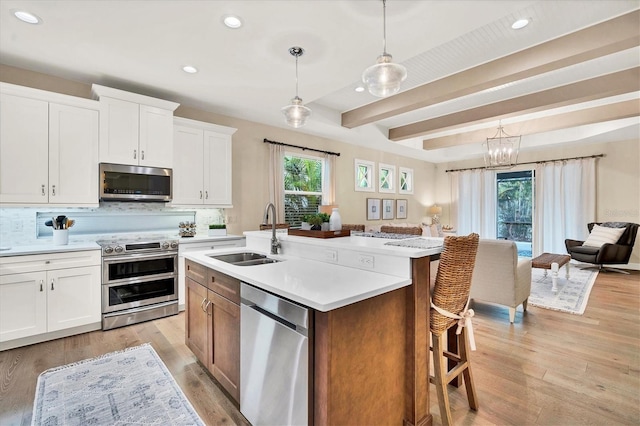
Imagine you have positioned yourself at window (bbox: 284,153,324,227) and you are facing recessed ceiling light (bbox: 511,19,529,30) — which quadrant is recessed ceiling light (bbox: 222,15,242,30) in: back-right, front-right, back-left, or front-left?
front-right

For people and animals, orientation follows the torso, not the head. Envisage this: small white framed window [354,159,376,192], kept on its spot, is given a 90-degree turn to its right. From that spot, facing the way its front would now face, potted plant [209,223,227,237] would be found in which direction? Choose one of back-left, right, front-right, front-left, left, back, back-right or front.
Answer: front

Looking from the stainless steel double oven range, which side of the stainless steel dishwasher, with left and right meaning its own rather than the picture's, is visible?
right

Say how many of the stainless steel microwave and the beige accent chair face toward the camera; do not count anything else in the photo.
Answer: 1

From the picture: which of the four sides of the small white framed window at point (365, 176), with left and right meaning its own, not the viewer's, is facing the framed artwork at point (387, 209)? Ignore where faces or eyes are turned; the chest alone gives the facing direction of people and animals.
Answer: left

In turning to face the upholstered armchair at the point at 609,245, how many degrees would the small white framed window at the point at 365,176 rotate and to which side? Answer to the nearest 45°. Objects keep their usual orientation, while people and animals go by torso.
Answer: approximately 45° to its left

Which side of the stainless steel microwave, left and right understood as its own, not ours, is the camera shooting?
front

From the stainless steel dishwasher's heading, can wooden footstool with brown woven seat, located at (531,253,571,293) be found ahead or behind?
behind

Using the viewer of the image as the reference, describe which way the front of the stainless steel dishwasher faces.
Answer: facing the viewer and to the left of the viewer

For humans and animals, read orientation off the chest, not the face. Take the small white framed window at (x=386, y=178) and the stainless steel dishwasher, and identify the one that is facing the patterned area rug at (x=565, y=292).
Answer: the small white framed window

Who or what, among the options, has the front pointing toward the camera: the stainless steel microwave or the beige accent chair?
the stainless steel microwave

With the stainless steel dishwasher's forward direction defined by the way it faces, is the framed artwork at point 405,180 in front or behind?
behind
